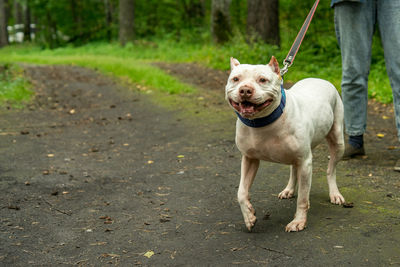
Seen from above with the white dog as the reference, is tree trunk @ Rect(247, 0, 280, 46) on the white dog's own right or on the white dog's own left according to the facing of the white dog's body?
on the white dog's own right

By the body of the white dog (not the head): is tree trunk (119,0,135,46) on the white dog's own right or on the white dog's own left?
on the white dog's own right

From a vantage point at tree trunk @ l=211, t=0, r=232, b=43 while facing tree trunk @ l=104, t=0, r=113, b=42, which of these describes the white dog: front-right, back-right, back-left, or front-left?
back-left

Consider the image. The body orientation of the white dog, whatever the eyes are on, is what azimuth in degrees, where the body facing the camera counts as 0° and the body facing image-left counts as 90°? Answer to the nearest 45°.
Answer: approximately 45°

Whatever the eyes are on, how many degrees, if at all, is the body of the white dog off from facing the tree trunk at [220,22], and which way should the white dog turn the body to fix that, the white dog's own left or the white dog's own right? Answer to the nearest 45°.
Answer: approximately 135° to the white dog's own right

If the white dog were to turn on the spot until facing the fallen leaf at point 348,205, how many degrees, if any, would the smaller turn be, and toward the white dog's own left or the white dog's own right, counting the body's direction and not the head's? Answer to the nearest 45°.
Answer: approximately 180°
